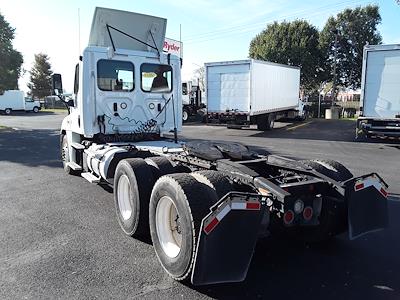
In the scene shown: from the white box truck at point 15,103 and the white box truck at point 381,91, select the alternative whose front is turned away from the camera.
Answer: the white box truck at point 381,91

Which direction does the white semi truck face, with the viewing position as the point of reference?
facing away from the viewer and to the left of the viewer

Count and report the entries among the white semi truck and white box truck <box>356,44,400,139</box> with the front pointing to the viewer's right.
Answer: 0

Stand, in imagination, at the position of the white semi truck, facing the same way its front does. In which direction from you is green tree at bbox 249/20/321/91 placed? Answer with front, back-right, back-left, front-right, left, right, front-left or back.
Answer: front-right

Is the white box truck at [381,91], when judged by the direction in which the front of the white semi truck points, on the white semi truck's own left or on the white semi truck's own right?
on the white semi truck's own right

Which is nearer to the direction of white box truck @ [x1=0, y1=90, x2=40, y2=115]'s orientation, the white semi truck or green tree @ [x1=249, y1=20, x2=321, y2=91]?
the green tree

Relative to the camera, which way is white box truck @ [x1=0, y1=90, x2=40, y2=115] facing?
to the viewer's right

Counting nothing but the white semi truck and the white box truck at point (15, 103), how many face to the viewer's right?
1

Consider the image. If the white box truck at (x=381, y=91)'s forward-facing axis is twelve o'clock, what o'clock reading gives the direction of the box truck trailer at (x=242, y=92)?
The box truck trailer is roughly at 10 o'clock from the white box truck.

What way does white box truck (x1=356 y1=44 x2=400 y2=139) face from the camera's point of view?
away from the camera

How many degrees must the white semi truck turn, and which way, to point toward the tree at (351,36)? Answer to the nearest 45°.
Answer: approximately 45° to its right
